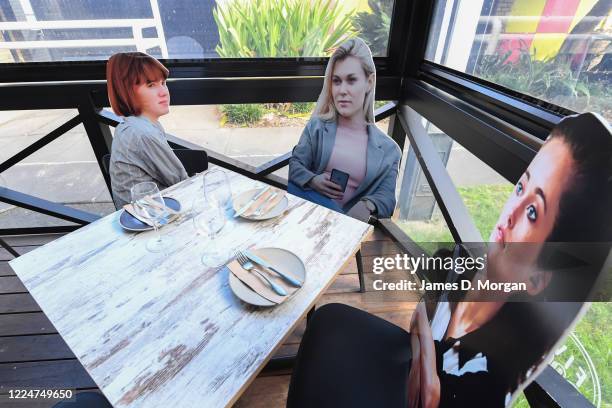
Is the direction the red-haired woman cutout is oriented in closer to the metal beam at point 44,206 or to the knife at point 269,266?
the knife

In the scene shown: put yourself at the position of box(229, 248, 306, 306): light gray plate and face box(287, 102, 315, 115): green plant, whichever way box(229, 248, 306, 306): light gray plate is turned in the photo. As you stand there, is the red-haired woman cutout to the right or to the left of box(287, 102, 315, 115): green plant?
left

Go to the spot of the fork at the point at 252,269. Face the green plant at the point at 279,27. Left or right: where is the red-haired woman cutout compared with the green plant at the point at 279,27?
left

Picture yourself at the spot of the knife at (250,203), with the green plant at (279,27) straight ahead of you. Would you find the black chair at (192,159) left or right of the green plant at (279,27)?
left
